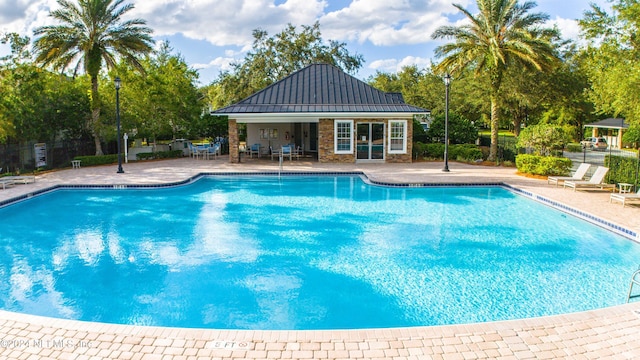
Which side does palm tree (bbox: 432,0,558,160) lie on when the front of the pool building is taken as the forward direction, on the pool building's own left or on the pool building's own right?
on the pool building's own left

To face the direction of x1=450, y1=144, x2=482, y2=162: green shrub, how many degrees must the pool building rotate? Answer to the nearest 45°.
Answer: approximately 90° to its left

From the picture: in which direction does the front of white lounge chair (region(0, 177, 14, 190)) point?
to the viewer's right

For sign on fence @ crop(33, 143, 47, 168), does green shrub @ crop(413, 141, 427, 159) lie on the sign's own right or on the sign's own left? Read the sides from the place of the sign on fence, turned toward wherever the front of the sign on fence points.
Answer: on the sign's own left

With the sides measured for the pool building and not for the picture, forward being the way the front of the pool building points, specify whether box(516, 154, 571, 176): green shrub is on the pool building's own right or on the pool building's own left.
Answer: on the pool building's own left

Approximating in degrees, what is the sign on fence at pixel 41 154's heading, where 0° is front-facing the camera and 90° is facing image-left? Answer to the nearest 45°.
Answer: approximately 0°

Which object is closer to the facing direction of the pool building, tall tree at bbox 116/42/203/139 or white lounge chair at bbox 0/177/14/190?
the white lounge chair

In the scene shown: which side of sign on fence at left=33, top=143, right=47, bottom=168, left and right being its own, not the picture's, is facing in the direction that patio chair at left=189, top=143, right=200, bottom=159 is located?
left

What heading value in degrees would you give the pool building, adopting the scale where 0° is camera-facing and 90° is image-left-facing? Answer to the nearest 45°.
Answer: approximately 0°

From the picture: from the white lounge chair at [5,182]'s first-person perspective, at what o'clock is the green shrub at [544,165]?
The green shrub is roughly at 1 o'clock from the white lounge chair.
